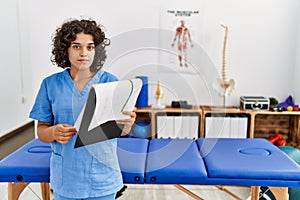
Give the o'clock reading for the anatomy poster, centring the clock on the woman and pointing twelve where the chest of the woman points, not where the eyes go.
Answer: The anatomy poster is roughly at 7 o'clock from the woman.

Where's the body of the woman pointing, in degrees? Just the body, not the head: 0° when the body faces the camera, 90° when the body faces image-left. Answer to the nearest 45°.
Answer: approximately 0°
